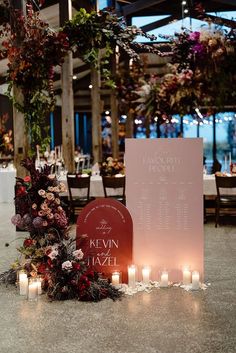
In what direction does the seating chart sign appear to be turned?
toward the camera

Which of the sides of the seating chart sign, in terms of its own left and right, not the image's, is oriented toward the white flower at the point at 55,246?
right

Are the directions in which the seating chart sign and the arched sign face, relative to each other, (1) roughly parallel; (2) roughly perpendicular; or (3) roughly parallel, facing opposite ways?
roughly parallel

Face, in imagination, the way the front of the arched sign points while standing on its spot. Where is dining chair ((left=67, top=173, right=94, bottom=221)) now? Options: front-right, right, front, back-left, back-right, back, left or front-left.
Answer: back

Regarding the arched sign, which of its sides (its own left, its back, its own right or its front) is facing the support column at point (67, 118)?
back

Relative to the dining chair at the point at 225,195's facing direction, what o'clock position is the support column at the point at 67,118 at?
The support column is roughly at 10 o'clock from the dining chair.

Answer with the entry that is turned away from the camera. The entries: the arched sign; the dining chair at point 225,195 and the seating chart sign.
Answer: the dining chair

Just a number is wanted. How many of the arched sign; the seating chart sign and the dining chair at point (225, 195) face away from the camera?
1

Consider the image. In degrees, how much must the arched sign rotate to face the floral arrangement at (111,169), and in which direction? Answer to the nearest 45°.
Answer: approximately 180°

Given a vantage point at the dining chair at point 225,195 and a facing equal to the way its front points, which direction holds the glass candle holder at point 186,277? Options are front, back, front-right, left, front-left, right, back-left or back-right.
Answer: back

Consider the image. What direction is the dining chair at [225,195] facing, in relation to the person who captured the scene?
facing away from the viewer

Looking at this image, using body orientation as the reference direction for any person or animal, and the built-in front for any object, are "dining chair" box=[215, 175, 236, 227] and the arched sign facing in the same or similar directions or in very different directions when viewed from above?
very different directions

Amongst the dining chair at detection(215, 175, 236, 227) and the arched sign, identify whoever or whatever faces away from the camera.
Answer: the dining chair

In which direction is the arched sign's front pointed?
toward the camera

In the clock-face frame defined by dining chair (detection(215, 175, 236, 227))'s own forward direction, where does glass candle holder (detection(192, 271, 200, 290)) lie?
The glass candle holder is roughly at 6 o'clock from the dining chair.

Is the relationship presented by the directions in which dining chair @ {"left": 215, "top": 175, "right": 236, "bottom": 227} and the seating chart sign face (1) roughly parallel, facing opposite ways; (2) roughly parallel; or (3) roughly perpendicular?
roughly parallel, facing opposite ways
